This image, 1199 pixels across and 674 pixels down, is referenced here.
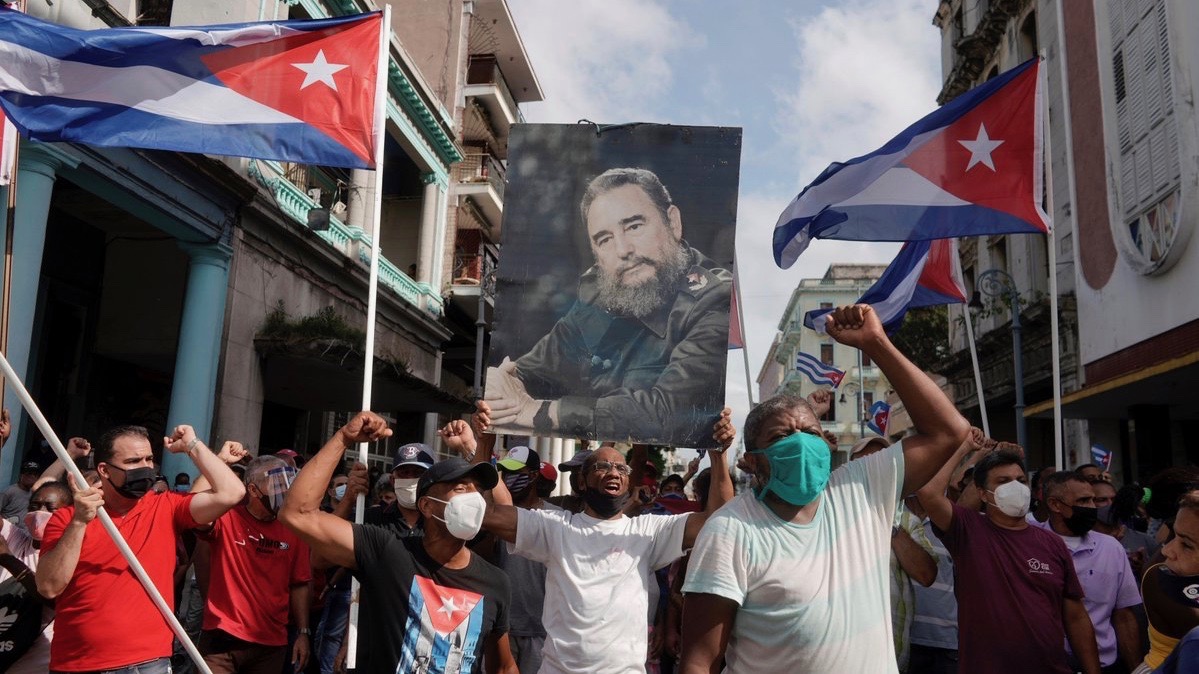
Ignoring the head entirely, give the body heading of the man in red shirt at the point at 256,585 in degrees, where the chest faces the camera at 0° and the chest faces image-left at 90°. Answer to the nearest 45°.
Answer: approximately 315°

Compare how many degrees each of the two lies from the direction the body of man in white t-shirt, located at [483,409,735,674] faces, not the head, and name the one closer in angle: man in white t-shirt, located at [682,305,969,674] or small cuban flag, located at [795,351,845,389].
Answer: the man in white t-shirt

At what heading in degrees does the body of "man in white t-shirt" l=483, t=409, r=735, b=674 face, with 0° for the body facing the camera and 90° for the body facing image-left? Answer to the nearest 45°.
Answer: approximately 0°

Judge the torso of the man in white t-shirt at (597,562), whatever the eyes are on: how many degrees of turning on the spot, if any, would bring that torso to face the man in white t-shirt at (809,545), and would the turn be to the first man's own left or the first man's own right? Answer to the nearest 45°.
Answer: approximately 45° to the first man's own left

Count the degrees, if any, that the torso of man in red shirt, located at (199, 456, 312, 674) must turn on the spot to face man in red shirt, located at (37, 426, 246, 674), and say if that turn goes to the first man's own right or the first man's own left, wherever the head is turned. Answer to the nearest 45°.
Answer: approximately 90° to the first man's own right

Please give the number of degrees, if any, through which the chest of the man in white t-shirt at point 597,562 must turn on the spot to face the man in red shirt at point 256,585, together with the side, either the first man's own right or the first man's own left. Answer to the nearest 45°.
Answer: approximately 135° to the first man's own right

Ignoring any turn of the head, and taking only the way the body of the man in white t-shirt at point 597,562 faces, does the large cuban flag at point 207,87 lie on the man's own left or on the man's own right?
on the man's own right

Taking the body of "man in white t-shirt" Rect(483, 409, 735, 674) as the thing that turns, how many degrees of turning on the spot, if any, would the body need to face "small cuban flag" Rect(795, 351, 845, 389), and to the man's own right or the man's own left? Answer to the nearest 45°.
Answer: approximately 180°

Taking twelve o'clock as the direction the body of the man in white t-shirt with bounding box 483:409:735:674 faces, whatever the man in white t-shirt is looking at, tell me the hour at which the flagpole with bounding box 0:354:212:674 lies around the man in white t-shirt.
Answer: The flagpole is roughly at 3 o'clock from the man in white t-shirt.
